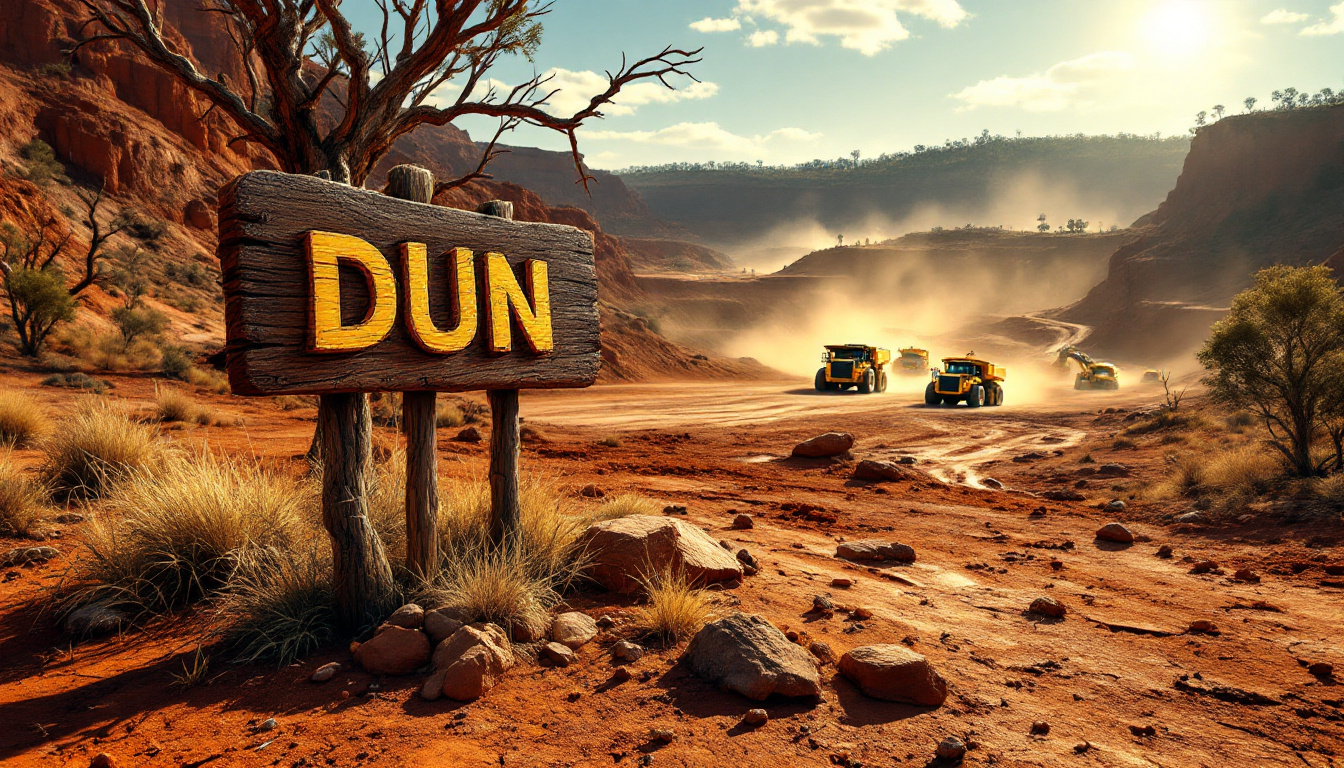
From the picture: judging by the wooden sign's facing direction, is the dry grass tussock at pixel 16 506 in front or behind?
behind

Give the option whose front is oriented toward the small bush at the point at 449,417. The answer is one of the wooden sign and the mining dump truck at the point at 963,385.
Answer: the mining dump truck

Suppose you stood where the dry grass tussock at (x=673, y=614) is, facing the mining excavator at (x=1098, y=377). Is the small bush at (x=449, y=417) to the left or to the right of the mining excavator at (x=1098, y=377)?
left

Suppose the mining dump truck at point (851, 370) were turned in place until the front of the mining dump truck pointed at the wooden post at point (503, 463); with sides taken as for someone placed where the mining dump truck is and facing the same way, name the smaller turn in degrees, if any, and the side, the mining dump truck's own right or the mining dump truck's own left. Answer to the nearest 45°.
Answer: approximately 45° to the mining dump truck's own left

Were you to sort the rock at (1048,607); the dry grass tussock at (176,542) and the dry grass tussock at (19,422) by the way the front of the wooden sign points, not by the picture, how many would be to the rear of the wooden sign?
2
